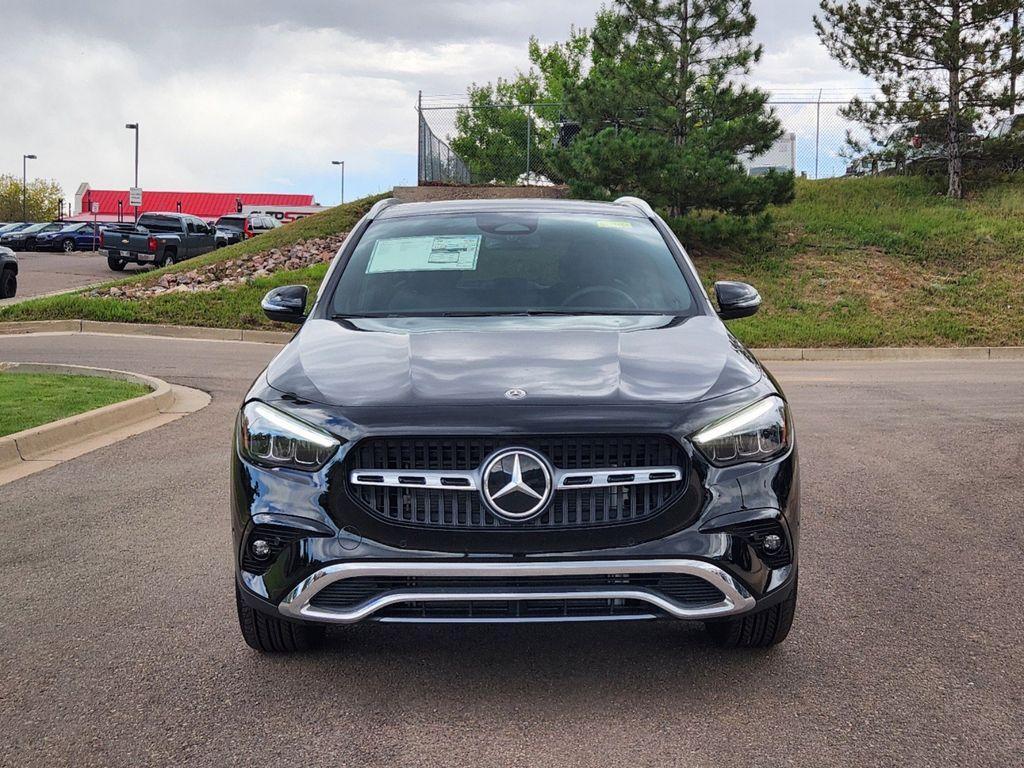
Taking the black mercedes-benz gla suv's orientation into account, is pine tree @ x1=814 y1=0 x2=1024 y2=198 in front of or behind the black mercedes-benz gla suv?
behind

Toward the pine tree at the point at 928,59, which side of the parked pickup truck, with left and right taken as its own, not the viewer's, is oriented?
right

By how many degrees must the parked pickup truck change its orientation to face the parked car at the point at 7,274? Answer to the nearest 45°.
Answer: approximately 135° to its right

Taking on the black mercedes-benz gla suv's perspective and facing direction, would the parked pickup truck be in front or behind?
behind

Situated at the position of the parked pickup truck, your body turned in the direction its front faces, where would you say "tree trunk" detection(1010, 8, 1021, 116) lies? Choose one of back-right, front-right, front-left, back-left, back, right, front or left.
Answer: right

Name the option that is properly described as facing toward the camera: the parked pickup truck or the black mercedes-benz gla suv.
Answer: the black mercedes-benz gla suv

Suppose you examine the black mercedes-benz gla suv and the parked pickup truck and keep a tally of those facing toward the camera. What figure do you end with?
1

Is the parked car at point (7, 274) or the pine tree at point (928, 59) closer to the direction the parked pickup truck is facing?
the pine tree

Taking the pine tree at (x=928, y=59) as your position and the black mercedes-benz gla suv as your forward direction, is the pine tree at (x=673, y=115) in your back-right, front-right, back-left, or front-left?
front-right

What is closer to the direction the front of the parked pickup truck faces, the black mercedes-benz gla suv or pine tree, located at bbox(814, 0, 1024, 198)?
the pine tree

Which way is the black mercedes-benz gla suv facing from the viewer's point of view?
toward the camera

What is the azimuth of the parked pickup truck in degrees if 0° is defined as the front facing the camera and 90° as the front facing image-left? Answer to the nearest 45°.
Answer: approximately 225°
